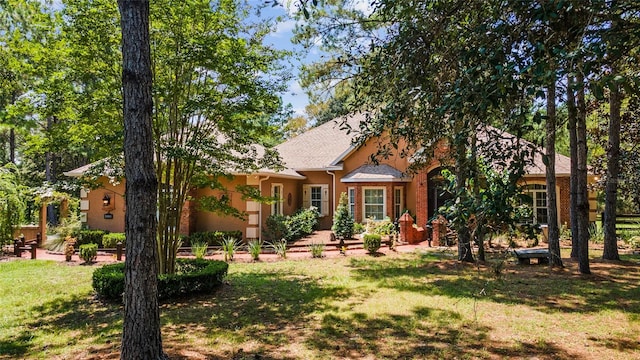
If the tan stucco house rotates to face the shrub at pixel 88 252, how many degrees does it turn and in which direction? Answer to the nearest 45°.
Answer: approximately 45° to its right

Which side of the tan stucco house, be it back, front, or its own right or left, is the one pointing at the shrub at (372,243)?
front

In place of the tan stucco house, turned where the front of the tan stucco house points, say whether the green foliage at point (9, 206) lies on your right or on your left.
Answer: on your right

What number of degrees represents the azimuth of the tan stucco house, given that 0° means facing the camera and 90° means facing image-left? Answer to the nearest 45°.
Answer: approximately 0°

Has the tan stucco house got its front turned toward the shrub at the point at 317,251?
yes
